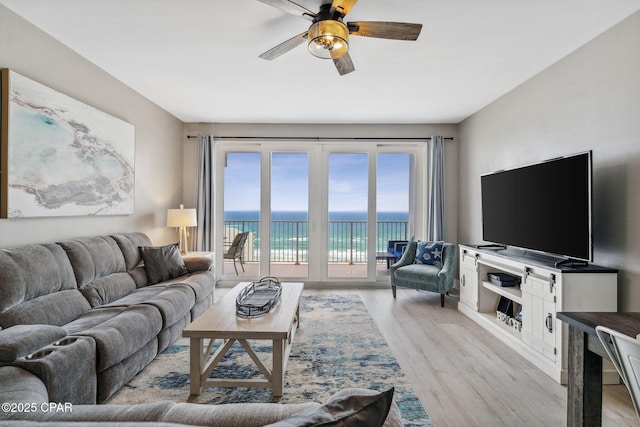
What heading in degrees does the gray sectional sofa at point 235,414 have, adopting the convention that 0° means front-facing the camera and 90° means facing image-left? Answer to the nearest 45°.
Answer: approximately 180°

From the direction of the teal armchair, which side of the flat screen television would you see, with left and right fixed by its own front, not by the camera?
right

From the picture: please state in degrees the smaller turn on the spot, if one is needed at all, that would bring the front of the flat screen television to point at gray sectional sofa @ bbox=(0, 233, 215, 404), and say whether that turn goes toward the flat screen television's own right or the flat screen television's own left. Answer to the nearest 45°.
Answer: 0° — it already faces it

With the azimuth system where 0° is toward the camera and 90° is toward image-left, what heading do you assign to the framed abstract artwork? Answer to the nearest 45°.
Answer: approximately 315°

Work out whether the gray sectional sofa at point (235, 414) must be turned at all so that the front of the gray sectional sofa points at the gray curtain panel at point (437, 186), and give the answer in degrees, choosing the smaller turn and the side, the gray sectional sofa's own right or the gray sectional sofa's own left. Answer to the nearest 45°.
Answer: approximately 45° to the gray sectional sofa's own right

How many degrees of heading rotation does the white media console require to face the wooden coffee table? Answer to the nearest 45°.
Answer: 0° — it already faces it

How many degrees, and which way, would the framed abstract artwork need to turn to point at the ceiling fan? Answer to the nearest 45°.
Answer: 0° — it already faces it

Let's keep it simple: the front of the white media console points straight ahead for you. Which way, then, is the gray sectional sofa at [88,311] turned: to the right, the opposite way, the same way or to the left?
the opposite way

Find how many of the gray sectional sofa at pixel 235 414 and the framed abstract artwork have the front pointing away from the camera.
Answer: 1

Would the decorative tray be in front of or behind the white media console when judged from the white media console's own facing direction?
in front

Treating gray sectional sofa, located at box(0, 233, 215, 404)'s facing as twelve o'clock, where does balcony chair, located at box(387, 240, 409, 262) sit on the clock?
The balcony chair is roughly at 10 o'clock from the gray sectional sofa.

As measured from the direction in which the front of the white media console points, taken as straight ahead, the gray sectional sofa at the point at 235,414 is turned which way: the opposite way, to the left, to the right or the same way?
to the right
